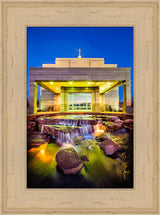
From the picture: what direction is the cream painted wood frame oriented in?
toward the camera
